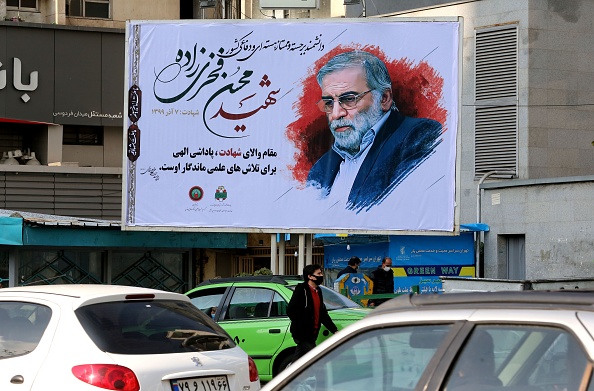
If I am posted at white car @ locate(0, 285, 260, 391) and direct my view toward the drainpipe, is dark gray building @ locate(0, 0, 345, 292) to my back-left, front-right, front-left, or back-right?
front-left

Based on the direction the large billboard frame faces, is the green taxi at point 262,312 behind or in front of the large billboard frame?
in front

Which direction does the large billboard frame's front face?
toward the camera

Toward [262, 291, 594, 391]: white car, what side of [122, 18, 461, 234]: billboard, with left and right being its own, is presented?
front

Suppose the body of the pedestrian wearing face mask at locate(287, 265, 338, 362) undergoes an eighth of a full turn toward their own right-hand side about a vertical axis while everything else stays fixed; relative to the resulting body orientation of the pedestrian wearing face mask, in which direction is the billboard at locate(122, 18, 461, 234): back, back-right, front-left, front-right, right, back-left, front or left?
back

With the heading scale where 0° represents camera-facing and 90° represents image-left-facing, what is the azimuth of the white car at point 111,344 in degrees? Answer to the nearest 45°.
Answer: approximately 135°

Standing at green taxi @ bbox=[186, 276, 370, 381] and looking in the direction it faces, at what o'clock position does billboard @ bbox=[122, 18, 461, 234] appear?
The billboard is roughly at 3 o'clock from the green taxi.

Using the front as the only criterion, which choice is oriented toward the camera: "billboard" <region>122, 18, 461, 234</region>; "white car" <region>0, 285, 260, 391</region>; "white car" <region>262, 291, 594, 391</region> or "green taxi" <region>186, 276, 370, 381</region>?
the billboard

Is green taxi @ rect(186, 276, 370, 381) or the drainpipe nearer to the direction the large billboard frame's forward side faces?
the green taxi

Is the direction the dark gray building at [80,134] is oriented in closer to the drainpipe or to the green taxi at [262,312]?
the green taxi

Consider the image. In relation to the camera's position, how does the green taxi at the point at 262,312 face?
facing to the left of the viewer

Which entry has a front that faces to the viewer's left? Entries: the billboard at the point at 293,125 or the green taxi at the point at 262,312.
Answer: the green taxi
